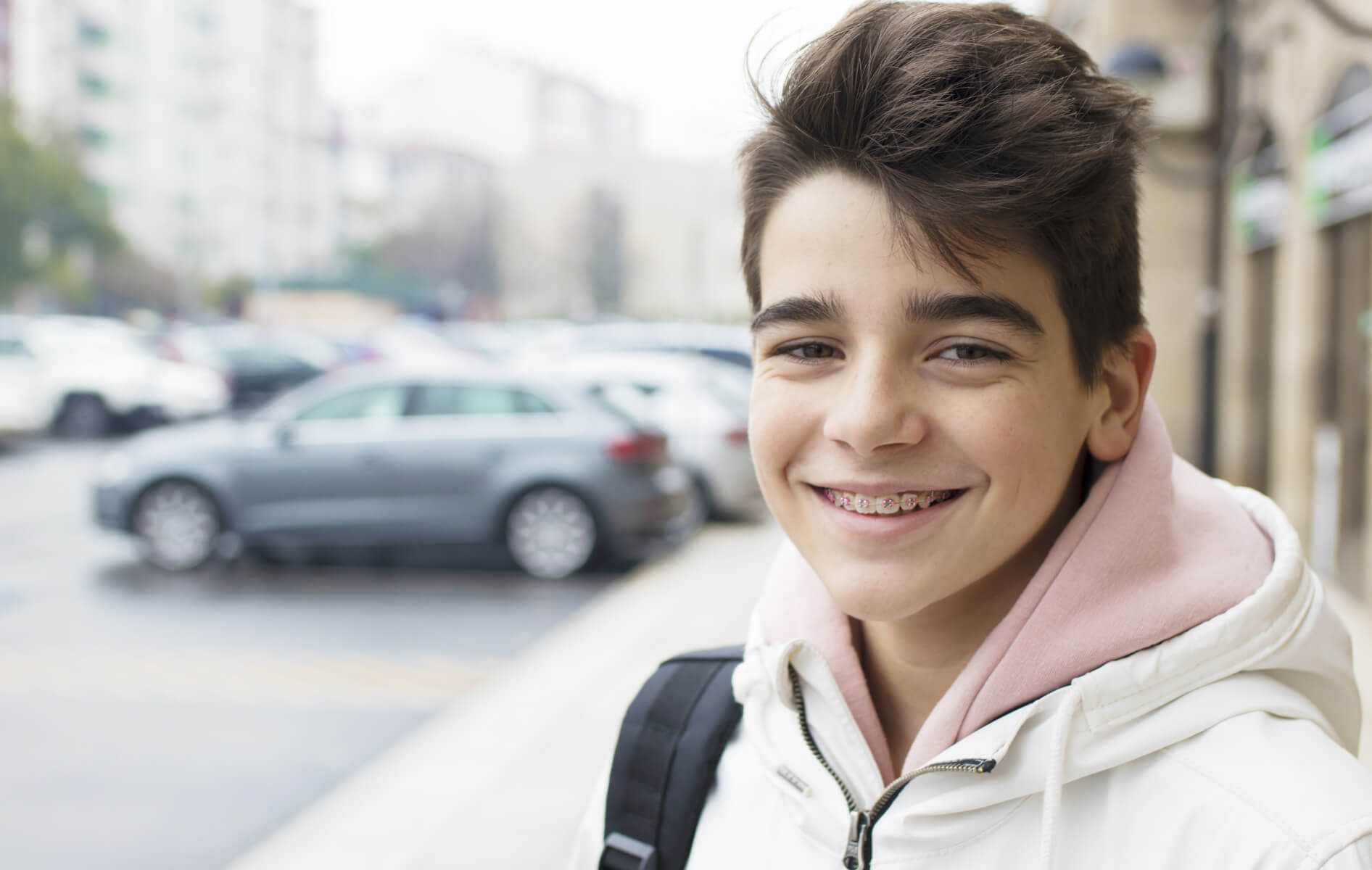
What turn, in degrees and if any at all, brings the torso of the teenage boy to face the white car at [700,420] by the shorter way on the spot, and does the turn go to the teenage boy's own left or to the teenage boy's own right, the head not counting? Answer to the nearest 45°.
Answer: approximately 135° to the teenage boy's own right

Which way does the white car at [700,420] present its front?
to the viewer's left

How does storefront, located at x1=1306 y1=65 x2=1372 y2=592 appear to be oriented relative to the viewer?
to the viewer's left

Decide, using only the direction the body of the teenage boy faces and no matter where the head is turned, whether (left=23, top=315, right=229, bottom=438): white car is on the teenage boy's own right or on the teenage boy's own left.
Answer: on the teenage boy's own right

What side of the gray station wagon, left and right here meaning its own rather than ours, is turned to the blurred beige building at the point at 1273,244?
back

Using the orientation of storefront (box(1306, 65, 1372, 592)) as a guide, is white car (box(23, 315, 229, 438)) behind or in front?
in front

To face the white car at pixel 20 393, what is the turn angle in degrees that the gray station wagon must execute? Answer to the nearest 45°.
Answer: approximately 45° to its right

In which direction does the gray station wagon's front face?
to the viewer's left

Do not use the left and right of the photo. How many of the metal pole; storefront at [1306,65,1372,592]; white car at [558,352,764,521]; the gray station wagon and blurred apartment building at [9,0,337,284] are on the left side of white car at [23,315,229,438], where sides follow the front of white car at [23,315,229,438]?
1

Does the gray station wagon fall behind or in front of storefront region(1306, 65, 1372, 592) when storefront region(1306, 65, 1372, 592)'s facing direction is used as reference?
in front

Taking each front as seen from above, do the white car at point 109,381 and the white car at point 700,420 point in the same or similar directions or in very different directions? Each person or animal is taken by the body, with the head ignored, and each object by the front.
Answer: very different directions
